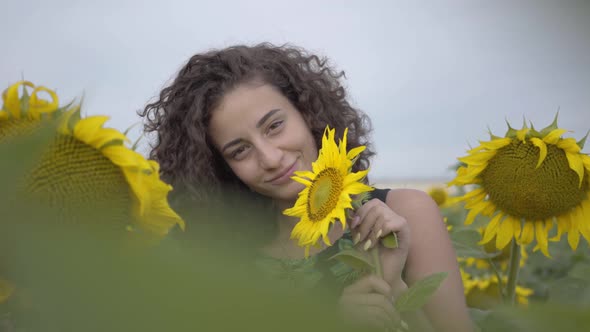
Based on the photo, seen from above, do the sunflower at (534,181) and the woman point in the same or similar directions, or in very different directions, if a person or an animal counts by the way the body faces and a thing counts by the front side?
same or similar directions

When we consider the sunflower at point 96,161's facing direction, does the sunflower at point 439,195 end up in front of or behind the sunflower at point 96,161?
behind

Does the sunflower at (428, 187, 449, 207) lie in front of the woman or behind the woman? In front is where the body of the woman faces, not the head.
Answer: behind

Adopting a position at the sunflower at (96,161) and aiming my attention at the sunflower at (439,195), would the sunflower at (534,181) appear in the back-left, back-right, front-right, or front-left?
front-right

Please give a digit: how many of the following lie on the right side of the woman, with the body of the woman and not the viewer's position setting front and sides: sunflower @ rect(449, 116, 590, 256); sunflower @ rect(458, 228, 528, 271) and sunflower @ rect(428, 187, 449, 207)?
0

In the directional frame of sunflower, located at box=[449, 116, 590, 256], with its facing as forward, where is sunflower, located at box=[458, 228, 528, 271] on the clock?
sunflower, located at box=[458, 228, 528, 271] is roughly at 6 o'clock from sunflower, located at box=[449, 116, 590, 256].

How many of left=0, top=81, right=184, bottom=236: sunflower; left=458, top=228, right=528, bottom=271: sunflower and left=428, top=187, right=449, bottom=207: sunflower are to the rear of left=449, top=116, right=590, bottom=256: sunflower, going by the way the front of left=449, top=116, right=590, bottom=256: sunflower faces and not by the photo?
2

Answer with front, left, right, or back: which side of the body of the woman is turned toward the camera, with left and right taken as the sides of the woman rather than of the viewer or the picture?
front

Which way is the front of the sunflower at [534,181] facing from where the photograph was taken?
facing the viewer

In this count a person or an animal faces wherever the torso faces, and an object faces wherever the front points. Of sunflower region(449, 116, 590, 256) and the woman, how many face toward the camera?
2

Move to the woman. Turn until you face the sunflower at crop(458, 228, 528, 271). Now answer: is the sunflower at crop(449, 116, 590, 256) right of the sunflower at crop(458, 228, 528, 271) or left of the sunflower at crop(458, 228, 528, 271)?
right

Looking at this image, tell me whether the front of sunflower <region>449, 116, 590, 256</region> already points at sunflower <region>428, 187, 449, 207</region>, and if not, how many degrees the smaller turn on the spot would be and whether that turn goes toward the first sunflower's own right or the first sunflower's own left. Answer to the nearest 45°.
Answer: approximately 180°

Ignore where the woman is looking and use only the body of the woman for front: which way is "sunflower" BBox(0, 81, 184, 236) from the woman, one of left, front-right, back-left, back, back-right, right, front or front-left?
front

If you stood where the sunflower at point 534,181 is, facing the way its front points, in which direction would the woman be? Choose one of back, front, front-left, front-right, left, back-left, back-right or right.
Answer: right
